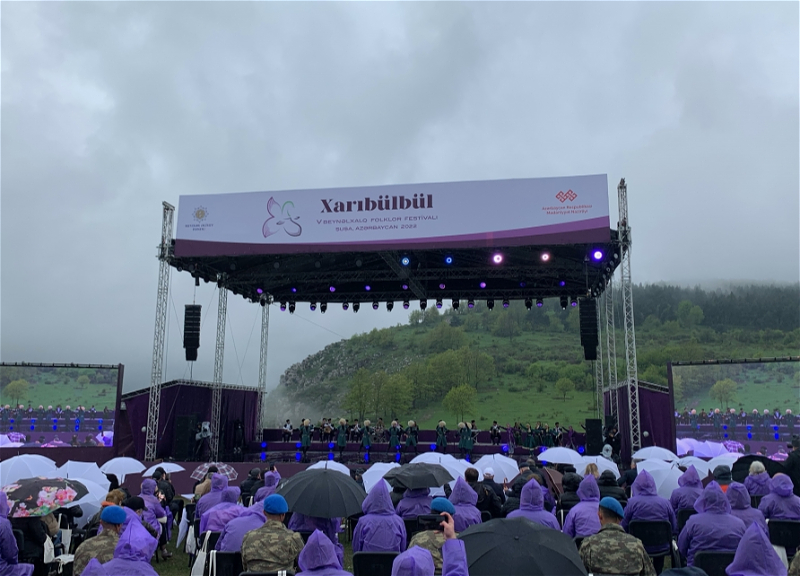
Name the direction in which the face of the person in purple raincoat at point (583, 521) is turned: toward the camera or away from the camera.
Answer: away from the camera

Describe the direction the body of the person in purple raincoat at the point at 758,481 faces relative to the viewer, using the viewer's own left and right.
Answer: facing away from the viewer

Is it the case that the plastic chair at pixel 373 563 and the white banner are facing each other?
yes

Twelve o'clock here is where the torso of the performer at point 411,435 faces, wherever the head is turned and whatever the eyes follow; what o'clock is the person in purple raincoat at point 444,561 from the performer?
The person in purple raincoat is roughly at 12 o'clock from the performer.

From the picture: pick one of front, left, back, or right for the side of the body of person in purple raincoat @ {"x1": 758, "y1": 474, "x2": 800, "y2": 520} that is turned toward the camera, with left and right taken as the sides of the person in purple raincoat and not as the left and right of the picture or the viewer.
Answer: back

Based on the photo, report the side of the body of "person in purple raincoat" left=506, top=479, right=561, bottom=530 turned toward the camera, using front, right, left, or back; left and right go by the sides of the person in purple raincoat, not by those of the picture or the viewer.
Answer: back

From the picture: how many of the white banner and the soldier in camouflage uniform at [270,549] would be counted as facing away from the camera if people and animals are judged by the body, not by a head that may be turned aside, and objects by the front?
1

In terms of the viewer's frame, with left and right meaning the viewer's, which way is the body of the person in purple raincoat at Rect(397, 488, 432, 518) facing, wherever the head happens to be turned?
facing away from the viewer

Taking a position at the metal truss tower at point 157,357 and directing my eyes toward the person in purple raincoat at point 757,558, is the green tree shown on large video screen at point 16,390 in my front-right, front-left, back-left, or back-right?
back-right

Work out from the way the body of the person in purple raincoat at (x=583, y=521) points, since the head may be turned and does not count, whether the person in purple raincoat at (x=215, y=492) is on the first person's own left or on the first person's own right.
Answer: on the first person's own left

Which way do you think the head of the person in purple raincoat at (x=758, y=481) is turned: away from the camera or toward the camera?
away from the camera

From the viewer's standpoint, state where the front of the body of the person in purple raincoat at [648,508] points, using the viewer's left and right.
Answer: facing away from the viewer

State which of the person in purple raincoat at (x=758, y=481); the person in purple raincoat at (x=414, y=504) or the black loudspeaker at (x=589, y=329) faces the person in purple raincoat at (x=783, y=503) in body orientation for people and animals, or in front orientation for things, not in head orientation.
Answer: the black loudspeaker

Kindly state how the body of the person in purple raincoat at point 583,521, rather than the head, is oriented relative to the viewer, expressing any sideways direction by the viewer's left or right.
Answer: facing away from the viewer

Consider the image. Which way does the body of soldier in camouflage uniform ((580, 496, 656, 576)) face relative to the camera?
away from the camera

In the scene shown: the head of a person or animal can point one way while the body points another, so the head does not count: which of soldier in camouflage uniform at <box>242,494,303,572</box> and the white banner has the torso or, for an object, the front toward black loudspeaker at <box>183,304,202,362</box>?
the soldier in camouflage uniform
